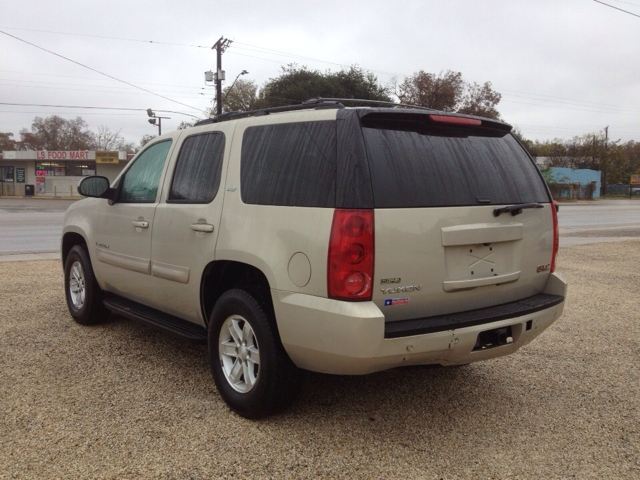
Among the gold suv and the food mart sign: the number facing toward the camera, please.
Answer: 1

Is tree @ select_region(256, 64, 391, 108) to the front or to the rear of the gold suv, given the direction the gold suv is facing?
to the front

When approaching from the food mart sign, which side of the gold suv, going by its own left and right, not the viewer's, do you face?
front

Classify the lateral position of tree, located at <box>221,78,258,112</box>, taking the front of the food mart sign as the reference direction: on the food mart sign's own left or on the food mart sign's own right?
on the food mart sign's own left

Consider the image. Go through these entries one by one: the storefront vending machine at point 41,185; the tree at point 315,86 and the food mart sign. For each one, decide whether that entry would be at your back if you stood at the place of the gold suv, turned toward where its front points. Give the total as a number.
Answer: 0

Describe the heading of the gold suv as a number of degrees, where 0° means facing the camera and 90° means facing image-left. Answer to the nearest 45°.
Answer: approximately 135°

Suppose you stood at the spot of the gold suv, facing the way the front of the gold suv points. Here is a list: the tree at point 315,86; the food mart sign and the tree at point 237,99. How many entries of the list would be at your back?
0

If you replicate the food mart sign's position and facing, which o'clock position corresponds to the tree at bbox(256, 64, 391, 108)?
The tree is roughly at 10 o'clock from the food mart sign.

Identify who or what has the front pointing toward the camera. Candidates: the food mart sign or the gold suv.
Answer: the food mart sign

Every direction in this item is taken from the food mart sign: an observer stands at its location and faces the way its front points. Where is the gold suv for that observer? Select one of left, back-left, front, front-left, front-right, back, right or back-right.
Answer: front

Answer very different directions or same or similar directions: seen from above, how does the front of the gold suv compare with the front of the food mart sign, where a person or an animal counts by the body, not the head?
very different directions

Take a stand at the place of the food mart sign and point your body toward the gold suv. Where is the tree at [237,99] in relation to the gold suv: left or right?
left

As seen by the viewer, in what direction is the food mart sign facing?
toward the camera

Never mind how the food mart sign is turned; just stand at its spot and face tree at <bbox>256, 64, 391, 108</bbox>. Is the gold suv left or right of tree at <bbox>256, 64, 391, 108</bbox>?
right

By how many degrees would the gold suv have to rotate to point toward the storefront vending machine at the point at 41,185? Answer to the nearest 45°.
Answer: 0° — it already faces it
